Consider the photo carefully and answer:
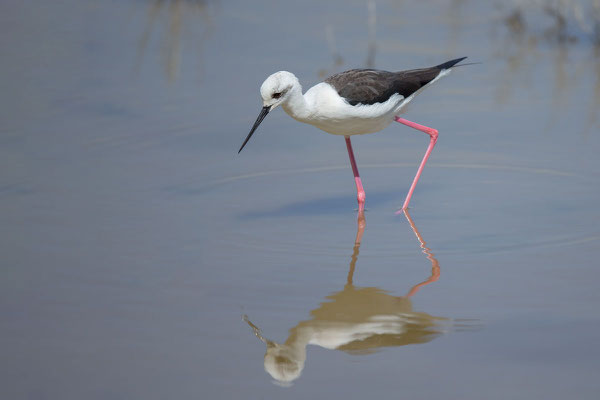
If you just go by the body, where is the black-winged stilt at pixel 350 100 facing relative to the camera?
to the viewer's left
